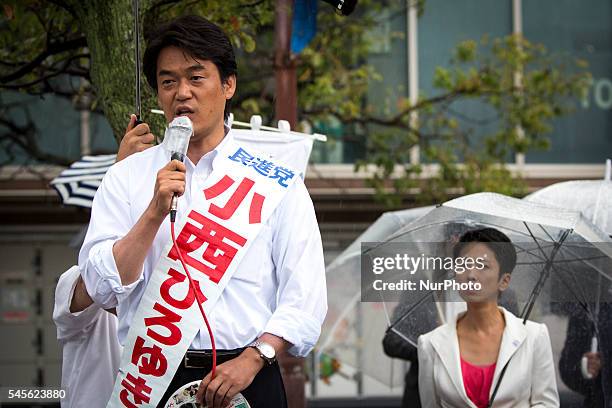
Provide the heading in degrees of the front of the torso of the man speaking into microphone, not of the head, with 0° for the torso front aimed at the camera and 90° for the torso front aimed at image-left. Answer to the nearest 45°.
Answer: approximately 45°

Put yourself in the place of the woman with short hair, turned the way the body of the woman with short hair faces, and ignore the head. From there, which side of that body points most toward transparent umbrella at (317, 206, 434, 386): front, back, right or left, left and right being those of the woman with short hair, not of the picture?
right

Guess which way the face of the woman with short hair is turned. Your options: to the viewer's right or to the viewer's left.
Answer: to the viewer's left

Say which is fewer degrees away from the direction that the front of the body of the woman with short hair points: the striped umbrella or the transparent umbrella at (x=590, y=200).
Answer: the striped umbrella

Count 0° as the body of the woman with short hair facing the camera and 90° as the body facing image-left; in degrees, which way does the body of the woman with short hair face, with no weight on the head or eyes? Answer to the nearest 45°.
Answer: approximately 45°

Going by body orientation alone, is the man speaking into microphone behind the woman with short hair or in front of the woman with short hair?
in front

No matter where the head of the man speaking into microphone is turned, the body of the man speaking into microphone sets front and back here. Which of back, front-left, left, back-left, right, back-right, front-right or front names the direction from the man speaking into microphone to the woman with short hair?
back

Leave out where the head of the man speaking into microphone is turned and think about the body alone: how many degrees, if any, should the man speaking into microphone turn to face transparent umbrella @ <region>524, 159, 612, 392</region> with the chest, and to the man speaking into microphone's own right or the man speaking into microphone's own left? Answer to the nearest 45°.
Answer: approximately 180°

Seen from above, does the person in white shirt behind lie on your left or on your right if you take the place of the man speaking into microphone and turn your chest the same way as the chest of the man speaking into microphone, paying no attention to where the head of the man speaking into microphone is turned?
on your right

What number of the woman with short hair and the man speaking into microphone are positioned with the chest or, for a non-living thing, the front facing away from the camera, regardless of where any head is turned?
0

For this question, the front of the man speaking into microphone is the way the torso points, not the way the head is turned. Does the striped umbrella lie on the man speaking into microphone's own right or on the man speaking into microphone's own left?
on the man speaking into microphone's own right
